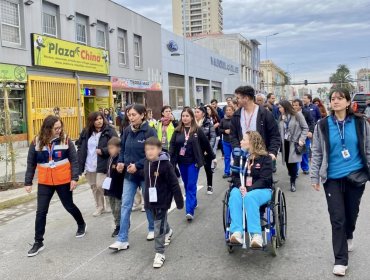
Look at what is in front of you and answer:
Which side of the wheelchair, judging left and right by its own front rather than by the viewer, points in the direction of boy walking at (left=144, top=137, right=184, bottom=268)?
right

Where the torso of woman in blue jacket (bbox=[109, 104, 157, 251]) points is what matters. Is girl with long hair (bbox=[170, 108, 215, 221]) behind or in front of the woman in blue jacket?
behind

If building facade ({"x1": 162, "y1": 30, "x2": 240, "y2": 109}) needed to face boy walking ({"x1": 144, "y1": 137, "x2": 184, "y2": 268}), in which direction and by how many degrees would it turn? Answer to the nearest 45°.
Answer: approximately 45° to its right

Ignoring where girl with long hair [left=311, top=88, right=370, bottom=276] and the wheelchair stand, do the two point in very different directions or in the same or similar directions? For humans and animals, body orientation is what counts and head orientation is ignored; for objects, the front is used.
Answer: same or similar directions

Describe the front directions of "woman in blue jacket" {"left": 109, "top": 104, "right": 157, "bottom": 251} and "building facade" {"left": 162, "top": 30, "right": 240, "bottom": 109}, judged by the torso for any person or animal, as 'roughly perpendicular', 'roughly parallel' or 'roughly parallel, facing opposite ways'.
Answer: roughly perpendicular

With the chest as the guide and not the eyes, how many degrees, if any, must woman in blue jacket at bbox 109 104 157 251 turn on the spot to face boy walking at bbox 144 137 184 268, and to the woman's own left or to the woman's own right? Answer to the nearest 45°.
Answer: approximately 90° to the woman's own left

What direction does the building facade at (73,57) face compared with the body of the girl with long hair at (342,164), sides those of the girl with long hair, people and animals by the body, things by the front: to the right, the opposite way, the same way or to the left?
to the left

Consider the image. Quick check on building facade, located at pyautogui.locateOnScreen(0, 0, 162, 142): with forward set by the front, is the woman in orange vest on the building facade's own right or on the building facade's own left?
on the building facade's own right

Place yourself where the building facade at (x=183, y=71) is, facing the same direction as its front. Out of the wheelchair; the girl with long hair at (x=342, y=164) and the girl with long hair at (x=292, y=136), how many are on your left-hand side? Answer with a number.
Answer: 0

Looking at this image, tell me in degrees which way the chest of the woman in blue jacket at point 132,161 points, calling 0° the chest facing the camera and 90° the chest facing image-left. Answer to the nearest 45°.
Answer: approximately 45°

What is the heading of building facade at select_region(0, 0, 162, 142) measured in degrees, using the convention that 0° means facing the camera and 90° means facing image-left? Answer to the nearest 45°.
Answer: approximately 315°

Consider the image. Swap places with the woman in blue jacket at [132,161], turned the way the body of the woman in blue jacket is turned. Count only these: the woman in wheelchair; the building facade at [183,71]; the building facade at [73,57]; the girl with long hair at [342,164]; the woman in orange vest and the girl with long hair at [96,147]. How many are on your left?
2

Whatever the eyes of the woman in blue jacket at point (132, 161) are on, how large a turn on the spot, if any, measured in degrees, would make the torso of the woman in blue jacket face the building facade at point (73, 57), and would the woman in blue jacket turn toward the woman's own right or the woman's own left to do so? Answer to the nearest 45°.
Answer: approximately 135° to the woman's own right

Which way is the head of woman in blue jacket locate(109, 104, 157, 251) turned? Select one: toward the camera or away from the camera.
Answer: toward the camera

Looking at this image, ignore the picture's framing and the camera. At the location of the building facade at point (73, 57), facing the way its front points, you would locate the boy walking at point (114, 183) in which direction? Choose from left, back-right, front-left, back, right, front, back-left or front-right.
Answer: front-right

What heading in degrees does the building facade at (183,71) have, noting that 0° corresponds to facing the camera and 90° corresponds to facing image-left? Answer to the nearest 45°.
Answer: approximately 315°

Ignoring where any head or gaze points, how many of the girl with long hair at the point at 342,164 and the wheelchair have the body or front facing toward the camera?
2

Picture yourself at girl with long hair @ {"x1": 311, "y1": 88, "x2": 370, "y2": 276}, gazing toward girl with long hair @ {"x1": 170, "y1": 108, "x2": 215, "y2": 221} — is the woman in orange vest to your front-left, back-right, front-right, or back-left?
front-left

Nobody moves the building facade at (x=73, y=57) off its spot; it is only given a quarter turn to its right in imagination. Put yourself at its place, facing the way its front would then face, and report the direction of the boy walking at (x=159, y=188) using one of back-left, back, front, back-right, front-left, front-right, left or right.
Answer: front-left

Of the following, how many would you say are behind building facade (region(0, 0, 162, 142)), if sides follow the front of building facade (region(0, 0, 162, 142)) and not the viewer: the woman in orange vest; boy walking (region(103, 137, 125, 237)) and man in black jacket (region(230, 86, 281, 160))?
0

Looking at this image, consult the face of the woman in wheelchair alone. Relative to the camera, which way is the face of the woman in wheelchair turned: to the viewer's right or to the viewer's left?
to the viewer's left

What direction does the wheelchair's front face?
toward the camera

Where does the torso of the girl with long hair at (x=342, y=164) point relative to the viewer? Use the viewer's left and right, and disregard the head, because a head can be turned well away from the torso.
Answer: facing the viewer

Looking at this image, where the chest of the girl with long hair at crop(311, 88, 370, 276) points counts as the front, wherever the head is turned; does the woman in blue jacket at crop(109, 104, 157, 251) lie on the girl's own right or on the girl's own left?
on the girl's own right
